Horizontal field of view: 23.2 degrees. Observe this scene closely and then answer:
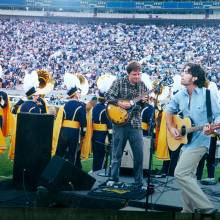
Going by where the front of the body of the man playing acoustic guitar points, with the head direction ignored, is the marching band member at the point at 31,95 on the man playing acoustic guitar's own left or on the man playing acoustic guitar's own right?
on the man playing acoustic guitar's own right

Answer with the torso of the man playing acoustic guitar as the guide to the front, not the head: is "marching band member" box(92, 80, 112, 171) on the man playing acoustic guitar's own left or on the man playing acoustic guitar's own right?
on the man playing acoustic guitar's own right

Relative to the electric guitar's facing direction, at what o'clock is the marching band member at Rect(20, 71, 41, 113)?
The marching band member is roughly at 5 o'clock from the electric guitar.

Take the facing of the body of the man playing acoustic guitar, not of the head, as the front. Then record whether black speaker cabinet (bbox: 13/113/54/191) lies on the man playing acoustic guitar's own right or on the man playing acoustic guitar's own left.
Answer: on the man playing acoustic guitar's own right

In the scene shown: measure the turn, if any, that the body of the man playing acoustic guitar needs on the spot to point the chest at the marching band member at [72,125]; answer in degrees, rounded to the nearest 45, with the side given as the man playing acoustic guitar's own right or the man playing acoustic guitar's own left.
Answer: approximately 90° to the man playing acoustic guitar's own right

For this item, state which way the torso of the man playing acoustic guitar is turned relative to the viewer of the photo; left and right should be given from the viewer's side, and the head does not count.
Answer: facing the viewer and to the left of the viewer

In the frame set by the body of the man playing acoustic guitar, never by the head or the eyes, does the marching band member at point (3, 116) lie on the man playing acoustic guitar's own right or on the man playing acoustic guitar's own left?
on the man playing acoustic guitar's own right

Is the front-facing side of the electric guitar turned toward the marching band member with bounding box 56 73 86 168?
no

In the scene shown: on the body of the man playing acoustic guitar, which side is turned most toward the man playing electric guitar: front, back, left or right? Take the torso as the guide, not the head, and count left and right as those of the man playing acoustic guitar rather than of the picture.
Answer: right

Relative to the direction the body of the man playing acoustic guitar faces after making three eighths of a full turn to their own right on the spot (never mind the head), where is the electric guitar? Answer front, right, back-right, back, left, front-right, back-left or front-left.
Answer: front-left

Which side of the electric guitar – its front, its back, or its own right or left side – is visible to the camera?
front

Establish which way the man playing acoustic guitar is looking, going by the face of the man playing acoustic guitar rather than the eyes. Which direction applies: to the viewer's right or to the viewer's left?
to the viewer's left
